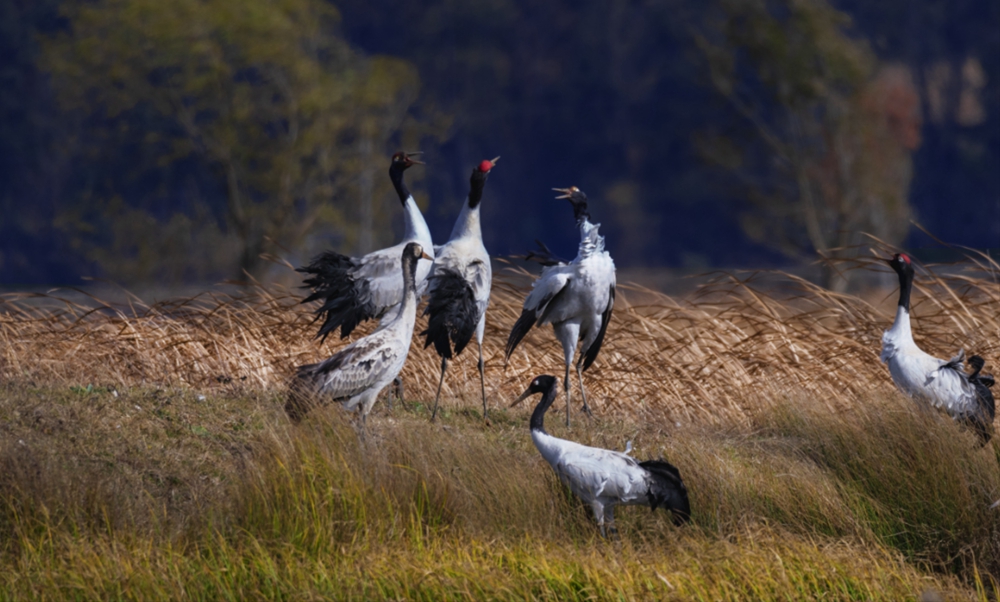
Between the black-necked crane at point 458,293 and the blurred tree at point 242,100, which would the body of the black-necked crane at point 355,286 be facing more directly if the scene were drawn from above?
the black-necked crane

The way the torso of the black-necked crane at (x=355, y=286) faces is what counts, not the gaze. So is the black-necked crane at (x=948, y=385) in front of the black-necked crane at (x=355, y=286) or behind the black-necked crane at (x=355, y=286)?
in front

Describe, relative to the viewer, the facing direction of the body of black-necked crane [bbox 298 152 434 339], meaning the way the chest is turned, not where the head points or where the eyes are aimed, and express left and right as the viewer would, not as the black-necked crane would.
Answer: facing to the right of the viewer

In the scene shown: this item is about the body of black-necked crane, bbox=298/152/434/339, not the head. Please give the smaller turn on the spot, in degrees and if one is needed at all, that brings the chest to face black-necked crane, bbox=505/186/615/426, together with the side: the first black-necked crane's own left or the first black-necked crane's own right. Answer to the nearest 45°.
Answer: approximately 45° to the first black-necked crane's own right

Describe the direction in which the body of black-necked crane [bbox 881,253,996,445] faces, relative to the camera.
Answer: to the viewer's left

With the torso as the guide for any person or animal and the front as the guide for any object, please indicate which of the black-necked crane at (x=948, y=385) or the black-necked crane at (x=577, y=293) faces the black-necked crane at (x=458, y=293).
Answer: the black-necked crane at (x=948, y=385)

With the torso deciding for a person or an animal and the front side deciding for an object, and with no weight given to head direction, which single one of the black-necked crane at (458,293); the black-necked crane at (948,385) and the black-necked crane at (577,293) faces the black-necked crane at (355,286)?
the black-necked crane at (948,385)

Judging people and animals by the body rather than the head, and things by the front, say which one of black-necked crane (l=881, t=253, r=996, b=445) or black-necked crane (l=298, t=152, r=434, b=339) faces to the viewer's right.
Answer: black-necked crane (l=298, t=152, r=434, b=339)

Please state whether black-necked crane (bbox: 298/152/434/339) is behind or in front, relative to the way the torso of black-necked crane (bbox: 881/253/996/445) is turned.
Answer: in front
